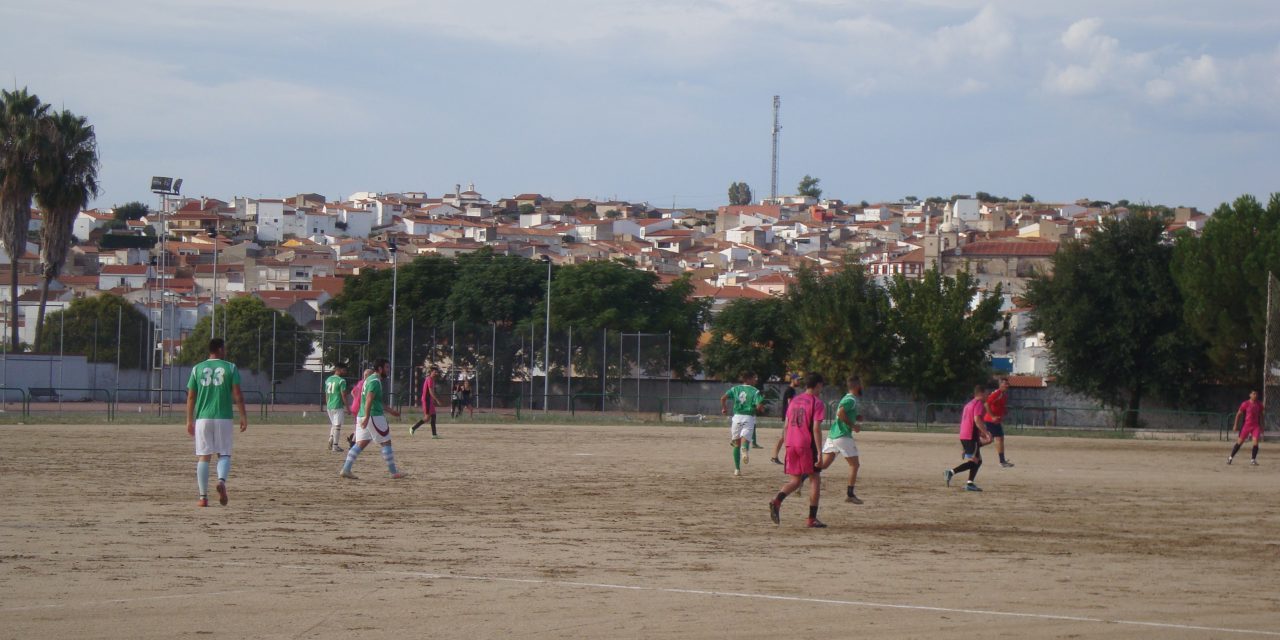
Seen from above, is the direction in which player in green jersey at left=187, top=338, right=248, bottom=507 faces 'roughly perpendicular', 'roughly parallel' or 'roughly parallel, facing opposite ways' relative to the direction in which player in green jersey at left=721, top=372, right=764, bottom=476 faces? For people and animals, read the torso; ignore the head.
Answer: roughly parallel

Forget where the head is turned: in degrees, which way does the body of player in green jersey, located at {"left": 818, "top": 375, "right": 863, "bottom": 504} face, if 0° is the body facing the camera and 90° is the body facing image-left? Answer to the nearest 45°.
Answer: approximately 270°

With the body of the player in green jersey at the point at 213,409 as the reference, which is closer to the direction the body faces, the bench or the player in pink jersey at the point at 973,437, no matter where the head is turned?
the bench

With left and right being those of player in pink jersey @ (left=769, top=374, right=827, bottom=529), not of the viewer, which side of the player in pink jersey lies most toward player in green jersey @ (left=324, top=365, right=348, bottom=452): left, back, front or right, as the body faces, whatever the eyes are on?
left

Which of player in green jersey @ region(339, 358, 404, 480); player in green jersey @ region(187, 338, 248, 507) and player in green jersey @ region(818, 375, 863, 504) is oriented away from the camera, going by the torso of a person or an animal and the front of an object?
player in green jersey @ region(187, 338, 248, 507)

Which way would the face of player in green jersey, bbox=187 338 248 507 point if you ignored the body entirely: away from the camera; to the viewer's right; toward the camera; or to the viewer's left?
away from the camera

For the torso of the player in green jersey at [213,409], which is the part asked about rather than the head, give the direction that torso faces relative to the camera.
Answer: away from the camera

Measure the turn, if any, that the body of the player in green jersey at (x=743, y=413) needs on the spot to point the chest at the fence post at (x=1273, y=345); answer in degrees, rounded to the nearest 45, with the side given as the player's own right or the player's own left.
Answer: approximately 45° to the player's own right

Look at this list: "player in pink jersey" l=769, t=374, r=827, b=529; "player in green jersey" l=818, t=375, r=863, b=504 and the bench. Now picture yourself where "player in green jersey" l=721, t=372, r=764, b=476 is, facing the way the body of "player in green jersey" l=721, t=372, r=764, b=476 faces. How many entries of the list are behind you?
2

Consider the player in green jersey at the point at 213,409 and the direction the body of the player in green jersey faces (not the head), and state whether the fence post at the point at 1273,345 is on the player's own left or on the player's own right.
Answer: on the player's own right
